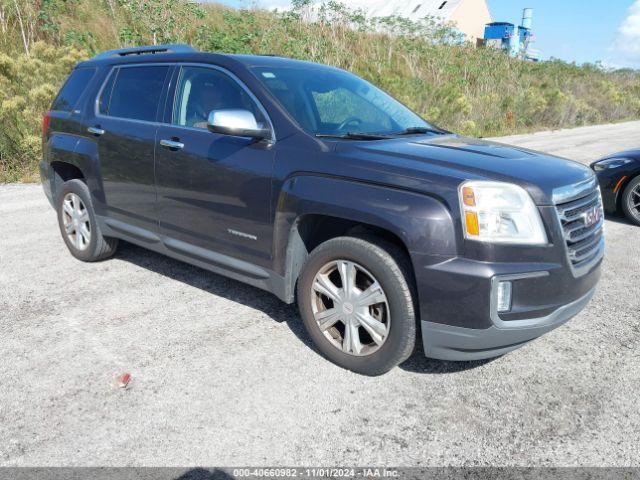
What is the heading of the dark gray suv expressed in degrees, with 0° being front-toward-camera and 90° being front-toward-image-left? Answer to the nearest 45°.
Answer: approximately 315°

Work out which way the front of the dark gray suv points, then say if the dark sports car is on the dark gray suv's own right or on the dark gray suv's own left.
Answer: on the dark gray suv's own left

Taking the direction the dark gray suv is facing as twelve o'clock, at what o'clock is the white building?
The white building is roughly at 8 o'clock from the dark gray suv.
